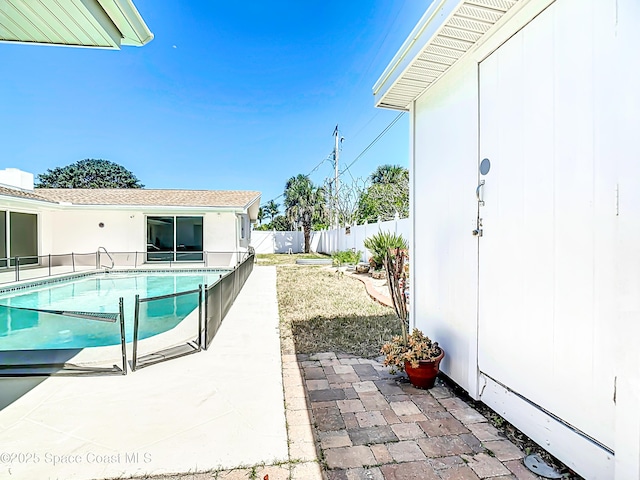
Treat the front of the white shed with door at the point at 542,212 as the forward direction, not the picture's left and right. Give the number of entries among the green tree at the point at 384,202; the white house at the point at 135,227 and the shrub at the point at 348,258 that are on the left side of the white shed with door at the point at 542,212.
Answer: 0

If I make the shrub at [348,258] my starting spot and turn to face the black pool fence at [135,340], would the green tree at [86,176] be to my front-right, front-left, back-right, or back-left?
back-right

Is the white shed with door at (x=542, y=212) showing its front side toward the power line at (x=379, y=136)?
no

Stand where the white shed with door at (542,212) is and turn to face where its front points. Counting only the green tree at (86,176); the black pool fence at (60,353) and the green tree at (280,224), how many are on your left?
0

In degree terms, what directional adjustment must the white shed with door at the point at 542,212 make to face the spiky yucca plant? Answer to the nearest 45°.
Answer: approximately 90° to its right

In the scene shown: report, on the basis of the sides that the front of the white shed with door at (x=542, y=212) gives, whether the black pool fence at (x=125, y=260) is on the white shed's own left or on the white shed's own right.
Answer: on the white shed's own right

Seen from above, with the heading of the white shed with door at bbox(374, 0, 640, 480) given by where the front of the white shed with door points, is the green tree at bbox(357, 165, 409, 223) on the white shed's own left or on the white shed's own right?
on the white shed's own right

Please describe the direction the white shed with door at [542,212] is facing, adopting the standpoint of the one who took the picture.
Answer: facing the viewer and to the left of the viewer

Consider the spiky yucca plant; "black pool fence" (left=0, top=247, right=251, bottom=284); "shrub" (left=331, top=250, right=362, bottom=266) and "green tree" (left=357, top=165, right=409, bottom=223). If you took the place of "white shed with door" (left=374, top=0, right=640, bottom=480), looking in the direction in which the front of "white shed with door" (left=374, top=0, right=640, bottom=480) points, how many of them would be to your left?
0

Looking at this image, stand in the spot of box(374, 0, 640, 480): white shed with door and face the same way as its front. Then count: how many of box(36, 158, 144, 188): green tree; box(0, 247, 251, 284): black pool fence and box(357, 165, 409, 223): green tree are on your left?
0

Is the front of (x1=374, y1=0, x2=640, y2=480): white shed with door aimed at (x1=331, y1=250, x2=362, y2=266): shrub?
no

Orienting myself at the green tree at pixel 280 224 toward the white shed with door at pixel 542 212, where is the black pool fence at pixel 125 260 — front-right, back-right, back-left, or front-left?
front-right

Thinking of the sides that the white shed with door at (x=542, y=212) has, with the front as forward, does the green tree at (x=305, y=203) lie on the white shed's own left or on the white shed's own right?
on the white shed's own right

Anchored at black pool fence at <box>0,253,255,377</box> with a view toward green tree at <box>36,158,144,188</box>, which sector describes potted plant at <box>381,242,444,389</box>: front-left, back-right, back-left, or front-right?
back-right
